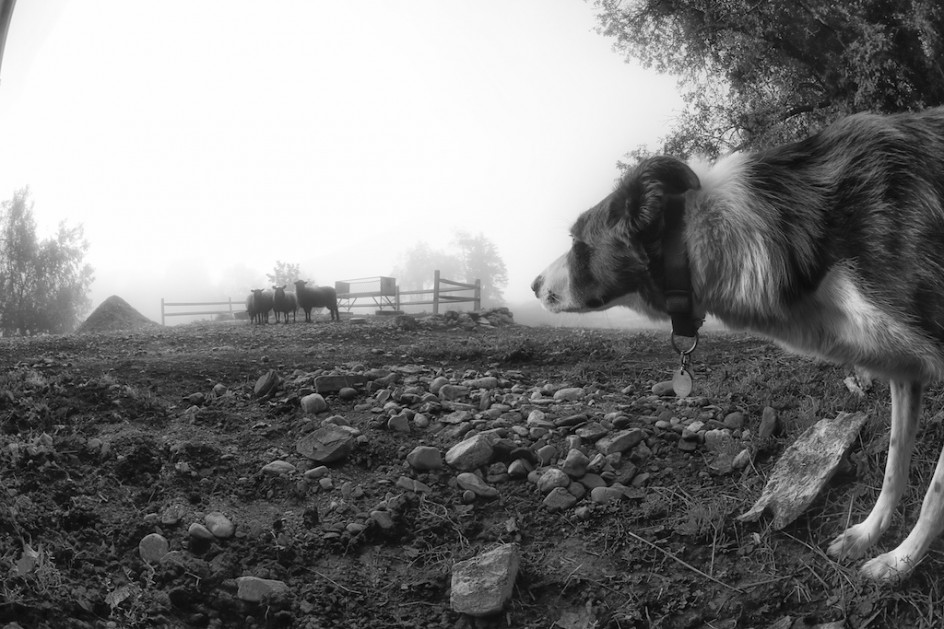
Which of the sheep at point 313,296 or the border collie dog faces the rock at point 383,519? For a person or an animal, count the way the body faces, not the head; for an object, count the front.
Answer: the border collie dog

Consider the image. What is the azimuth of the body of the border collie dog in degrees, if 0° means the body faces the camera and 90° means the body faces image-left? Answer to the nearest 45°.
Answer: approximately 90°

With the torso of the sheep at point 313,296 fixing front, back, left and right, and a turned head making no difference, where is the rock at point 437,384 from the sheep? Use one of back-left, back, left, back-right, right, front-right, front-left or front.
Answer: left

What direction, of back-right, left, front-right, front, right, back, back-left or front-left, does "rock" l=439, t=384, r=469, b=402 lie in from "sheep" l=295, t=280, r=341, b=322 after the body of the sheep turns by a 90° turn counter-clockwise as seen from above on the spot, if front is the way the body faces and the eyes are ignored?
front

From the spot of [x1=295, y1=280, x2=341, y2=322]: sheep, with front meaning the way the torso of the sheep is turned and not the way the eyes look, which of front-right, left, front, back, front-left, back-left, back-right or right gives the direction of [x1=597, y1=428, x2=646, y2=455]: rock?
left

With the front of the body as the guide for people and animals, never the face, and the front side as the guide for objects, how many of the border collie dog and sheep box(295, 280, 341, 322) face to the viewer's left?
2

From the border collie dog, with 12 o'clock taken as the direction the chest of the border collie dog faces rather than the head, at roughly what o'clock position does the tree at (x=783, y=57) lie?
The tree is roughly at 3 o'clock from the border collie dog.

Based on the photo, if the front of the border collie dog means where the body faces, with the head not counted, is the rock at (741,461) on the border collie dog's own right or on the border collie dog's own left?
on the border collie dog's own right

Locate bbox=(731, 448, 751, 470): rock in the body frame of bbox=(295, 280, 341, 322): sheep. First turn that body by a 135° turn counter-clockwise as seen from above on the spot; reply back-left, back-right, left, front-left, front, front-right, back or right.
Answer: front-right

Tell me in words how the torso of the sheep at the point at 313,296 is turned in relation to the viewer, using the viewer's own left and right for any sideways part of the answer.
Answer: facing to the left of the viewer

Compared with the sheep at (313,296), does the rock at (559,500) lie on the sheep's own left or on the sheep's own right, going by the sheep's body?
on the sheep's own left

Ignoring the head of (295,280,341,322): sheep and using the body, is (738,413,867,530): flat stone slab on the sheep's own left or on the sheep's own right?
on the sheep's own left
